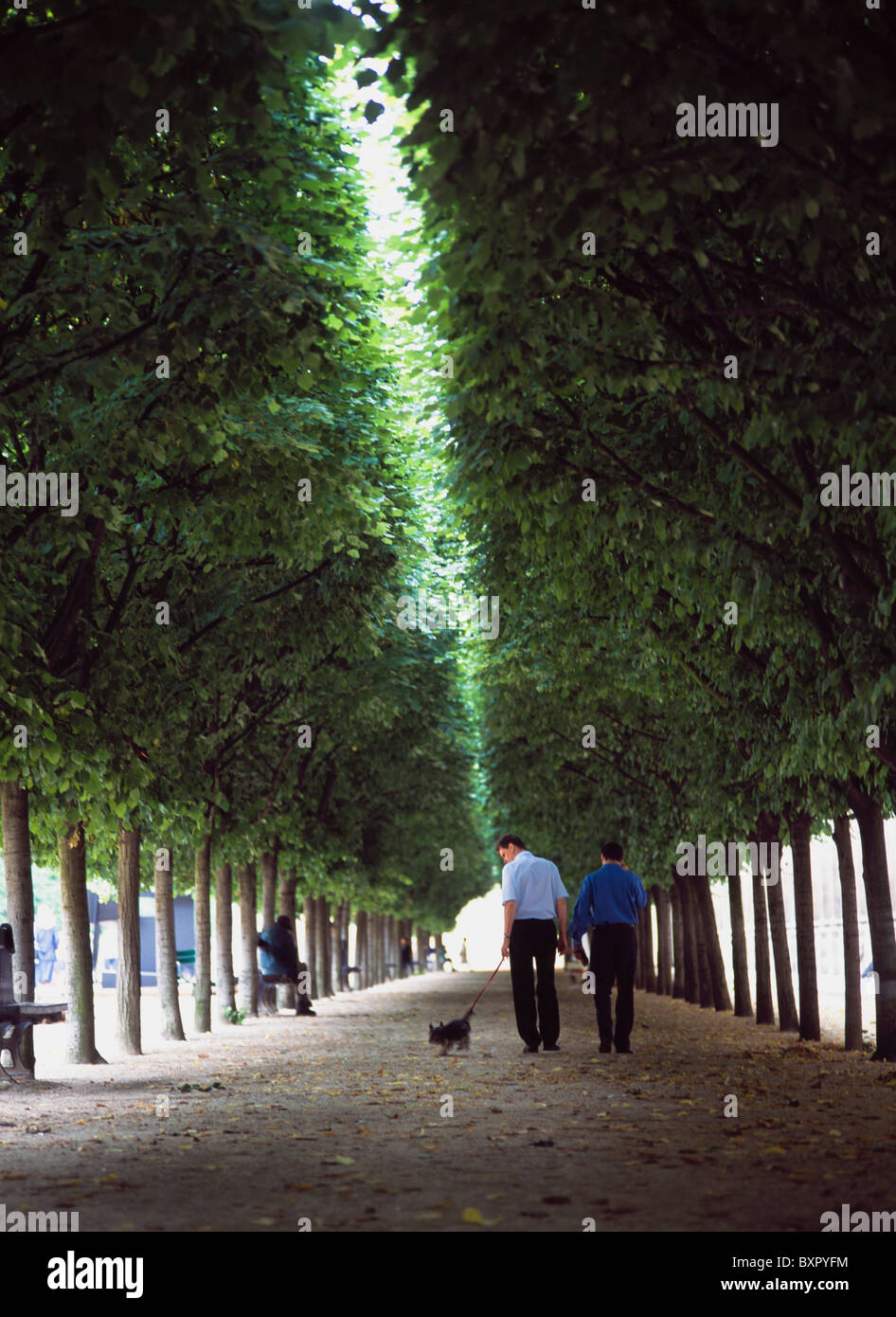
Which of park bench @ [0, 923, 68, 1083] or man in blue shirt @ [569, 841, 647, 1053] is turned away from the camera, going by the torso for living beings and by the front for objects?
the man in blue shirt

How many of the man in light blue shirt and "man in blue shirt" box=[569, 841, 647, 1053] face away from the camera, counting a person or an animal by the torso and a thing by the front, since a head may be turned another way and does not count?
2

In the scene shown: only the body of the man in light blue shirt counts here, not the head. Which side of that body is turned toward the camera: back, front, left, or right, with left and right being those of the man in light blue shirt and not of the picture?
back

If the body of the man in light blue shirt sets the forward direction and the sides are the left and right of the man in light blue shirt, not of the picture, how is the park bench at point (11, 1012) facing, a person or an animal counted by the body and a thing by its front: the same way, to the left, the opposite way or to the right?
to the right

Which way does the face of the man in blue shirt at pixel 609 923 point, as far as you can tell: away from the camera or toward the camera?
away from the camera

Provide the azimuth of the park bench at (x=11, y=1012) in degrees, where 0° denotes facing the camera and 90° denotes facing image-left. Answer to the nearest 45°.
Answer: approximately 270°

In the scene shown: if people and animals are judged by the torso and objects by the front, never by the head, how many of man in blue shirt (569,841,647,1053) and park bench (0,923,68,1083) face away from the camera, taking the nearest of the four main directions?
1

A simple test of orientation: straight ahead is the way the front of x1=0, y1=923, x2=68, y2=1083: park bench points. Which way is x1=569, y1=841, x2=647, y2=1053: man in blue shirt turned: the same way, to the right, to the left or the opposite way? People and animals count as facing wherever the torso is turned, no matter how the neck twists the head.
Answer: to the left

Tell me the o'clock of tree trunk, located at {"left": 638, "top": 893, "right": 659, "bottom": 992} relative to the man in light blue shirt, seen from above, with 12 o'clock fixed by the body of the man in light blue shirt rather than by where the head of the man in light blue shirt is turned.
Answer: The tree trunk is roughly at 12 o'clock from the man in light blue shirt.

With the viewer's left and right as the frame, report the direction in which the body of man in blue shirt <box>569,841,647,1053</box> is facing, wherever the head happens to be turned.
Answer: facing away from the viewer

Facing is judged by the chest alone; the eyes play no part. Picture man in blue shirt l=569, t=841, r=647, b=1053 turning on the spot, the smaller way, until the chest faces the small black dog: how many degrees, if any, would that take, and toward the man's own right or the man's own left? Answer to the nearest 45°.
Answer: approximately 45° to the man's own left

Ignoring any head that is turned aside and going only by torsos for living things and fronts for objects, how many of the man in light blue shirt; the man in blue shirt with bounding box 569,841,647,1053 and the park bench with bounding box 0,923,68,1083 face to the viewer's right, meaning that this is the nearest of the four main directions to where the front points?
1
